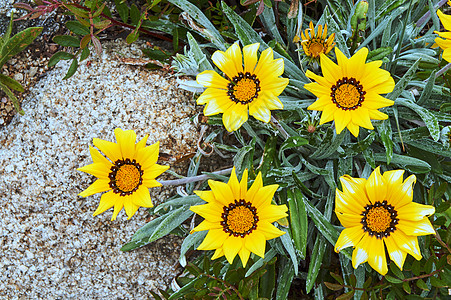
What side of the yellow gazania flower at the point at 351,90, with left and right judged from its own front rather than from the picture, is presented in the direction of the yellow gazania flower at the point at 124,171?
right

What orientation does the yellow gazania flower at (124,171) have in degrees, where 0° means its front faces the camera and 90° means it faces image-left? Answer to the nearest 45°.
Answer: approximately 0°

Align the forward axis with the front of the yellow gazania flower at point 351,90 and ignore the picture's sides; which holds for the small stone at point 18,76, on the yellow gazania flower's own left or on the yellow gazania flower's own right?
on the yellow gazania flower's own right

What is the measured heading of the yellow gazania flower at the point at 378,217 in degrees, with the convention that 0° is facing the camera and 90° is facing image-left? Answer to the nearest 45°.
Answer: approximately 0°

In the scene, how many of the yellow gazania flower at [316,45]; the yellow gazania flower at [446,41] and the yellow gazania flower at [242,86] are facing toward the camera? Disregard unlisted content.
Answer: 3
